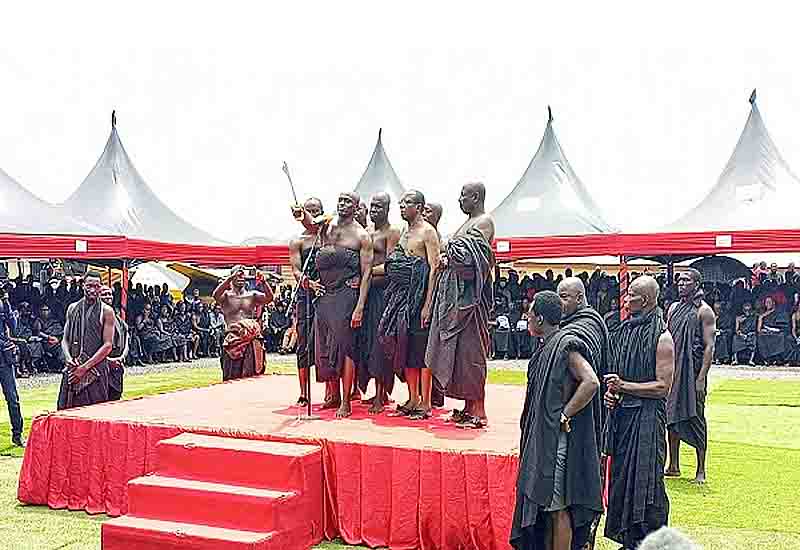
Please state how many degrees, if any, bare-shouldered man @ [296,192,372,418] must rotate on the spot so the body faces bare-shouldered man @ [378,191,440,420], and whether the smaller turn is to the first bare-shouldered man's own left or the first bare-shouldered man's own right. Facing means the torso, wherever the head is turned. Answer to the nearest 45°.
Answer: approximately 135° to the first bare-shouldered man's own left

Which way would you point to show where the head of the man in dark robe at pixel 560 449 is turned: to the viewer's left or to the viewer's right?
to the viewer's left

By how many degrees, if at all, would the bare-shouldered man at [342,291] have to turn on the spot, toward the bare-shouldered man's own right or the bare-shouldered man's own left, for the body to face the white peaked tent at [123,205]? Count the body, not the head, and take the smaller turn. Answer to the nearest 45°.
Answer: approximately 135° to the bare-shouldered man's own right

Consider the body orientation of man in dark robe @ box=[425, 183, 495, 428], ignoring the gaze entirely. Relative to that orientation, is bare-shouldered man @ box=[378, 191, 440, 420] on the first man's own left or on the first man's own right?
on the first man's own right

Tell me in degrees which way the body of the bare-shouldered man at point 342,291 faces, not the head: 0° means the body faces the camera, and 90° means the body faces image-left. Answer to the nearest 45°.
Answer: approximately 45°

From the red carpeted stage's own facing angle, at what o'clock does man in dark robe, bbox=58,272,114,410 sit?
The man in dark robe is roughly at 3 o'clock from the red carpeted stage.

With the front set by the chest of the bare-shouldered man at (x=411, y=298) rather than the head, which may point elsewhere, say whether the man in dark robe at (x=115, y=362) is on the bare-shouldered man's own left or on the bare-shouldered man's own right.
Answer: on the bare-shouldered man's own right
